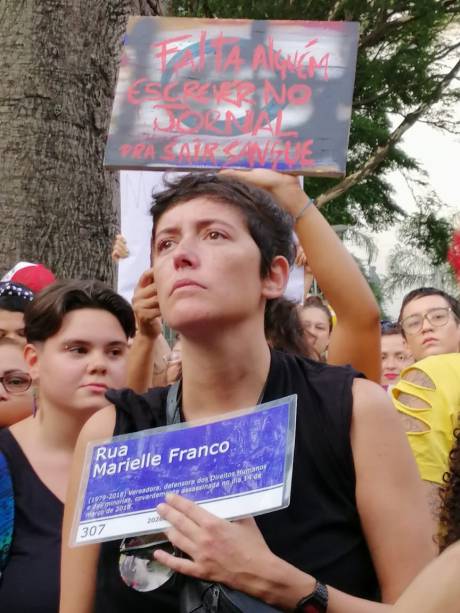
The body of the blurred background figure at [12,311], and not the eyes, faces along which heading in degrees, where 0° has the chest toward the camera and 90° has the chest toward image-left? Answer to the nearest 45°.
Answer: approximately 0°

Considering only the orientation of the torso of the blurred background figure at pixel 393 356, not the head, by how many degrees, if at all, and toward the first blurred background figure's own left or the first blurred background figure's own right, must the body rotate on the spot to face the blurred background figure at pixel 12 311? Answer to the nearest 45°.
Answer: approximately 45° to the first blurred background figure's own right

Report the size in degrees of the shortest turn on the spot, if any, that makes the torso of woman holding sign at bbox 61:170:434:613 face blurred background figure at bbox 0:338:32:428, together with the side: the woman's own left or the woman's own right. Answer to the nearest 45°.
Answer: approximately 90° to the woman's own right

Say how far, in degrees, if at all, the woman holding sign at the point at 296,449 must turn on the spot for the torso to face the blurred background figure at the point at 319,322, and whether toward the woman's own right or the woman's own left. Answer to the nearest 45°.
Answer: approximately 135° to the woman's own right

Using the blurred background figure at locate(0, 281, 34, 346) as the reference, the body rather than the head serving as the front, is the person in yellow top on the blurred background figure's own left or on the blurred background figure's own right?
on the blurred background figure's own left

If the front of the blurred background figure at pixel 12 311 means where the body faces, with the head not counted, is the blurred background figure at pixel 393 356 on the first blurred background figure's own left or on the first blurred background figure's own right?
on the first blurred background figure's own left

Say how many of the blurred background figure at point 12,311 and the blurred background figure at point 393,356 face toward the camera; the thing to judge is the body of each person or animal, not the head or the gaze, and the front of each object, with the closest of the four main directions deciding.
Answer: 2

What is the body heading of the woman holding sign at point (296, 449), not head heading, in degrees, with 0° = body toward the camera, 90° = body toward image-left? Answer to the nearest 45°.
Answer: approximately 45°

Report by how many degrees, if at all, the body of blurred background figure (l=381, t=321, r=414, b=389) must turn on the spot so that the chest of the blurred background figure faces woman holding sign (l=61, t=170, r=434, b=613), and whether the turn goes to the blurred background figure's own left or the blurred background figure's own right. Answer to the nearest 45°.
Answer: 0° — they already face them
